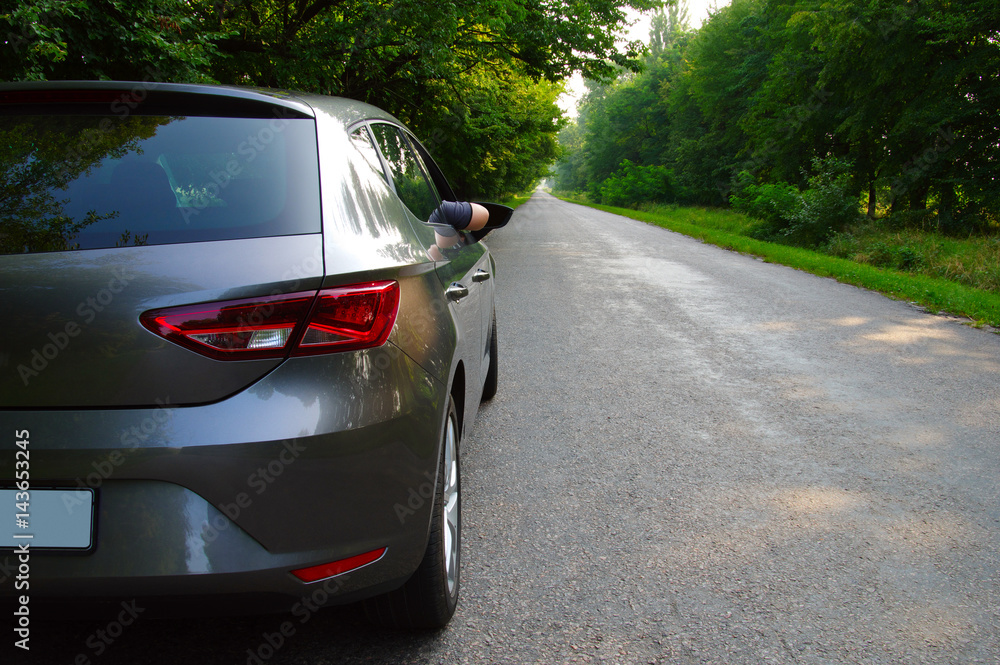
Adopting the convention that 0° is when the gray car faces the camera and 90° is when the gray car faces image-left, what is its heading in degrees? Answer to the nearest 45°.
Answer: approximately 180°

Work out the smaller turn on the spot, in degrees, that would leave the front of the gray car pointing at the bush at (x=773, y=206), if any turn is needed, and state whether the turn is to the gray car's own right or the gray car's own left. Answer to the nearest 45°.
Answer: approximately 45° to the gray car's own right
